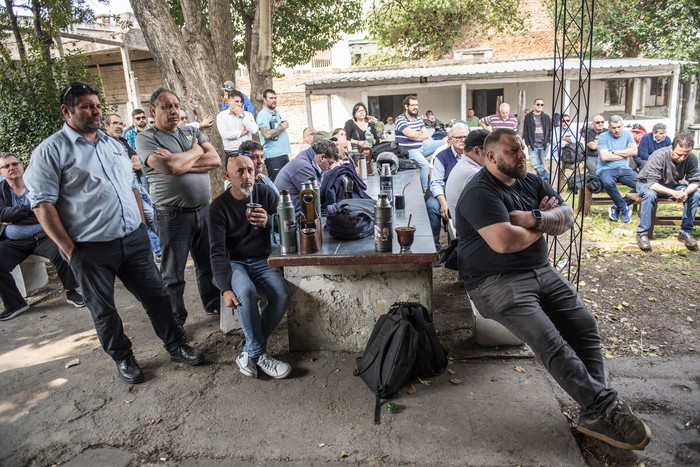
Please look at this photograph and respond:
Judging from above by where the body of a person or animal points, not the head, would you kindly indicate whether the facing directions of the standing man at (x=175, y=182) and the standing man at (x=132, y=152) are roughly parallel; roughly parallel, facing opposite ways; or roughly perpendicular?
roughly parallel

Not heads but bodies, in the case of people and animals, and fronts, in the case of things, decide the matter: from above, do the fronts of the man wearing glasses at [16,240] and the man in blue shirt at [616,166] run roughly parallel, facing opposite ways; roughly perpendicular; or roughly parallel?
roughly perpendicular

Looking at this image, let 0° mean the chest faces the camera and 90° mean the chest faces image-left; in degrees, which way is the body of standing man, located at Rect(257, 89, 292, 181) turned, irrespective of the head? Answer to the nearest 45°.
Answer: approximately 315°

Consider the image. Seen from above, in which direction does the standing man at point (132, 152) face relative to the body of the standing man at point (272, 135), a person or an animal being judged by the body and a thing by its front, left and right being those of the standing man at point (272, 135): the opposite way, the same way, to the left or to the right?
the same way

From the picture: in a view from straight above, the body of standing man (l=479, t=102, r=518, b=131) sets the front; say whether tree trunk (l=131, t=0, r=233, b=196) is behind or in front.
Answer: in front

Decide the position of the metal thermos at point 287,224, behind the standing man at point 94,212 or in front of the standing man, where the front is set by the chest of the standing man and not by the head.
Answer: in front

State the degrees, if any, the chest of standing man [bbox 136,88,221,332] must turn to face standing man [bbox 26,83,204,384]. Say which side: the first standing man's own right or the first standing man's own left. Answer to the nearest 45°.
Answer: approximately 90° to the first standing man's own right

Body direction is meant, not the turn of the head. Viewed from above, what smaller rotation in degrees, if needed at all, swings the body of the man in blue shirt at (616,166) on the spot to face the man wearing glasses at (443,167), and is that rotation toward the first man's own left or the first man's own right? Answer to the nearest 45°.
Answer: approximately 45° to the first man's own right

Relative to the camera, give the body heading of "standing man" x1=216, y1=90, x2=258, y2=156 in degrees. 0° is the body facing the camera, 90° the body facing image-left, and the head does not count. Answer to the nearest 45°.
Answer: approximately 315°

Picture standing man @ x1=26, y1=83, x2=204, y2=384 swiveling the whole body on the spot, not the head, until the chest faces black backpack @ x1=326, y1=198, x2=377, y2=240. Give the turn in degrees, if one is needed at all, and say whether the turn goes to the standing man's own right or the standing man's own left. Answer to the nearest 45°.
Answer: approximately 45° to the standing man's own left

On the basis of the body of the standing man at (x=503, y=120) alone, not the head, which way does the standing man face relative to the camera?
toward the camera

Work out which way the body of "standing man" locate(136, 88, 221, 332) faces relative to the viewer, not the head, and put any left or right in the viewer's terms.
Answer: facing the viewer and to the right of the viewer

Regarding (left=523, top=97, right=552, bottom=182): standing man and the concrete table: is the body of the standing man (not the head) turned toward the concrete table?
yes

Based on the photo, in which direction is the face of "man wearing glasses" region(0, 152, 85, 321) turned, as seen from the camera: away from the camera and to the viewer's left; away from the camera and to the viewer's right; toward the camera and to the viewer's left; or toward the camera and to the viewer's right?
toward the camera and to the viewer's right

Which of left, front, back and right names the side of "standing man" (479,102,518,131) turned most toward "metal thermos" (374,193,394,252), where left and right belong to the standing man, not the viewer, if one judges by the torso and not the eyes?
front

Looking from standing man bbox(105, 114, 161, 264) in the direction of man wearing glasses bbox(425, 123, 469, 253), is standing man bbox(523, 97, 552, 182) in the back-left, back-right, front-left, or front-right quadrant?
front-left

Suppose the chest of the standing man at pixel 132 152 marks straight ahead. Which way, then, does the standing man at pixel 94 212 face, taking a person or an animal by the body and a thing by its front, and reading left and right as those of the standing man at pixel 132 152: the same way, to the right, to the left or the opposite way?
the same way

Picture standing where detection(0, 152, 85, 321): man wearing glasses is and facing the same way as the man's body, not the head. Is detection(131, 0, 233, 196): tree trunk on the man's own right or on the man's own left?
on the man's own left

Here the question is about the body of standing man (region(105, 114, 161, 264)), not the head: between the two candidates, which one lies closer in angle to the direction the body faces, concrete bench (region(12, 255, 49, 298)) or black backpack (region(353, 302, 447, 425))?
the black backpack
